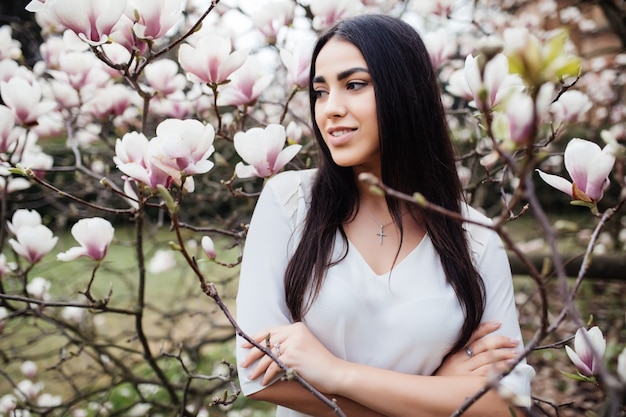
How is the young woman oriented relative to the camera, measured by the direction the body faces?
toward the camera
